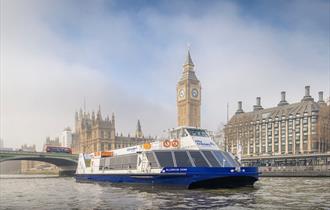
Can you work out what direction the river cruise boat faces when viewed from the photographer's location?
facing the viewer and to the right of the viewer
